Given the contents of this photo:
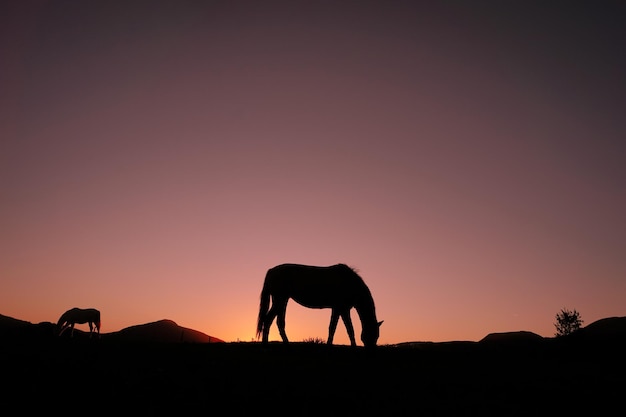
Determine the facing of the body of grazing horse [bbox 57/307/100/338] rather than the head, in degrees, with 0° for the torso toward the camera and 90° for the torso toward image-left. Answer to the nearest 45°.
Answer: approximately 90°

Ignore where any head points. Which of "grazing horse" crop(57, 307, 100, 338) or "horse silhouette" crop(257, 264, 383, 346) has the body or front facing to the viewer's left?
the grazing horse

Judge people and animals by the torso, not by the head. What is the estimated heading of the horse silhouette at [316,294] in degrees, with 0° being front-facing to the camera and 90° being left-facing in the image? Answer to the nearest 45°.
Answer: approximately 270°

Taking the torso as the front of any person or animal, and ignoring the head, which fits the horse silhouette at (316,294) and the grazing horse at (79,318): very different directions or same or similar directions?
very different directions

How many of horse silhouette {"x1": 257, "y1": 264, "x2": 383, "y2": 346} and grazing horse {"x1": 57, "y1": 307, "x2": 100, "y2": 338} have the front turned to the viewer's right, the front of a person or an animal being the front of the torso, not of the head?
1

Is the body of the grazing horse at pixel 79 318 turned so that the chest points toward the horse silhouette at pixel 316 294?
no

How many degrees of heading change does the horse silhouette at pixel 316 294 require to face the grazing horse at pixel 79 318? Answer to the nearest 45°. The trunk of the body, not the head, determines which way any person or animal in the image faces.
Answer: approximately 135° to its left
